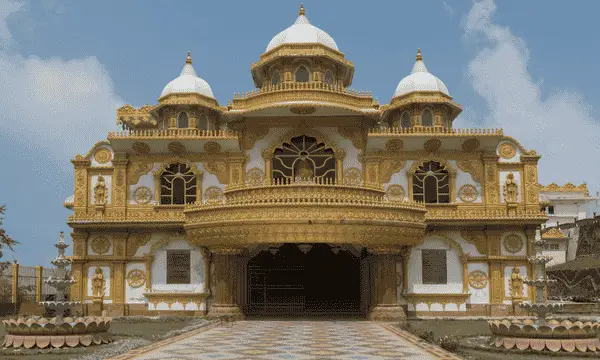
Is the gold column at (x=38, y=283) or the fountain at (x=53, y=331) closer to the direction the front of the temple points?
the fountain

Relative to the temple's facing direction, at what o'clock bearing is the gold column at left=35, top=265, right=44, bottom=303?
The gold column is roughly at 4 o'clock from the temple.

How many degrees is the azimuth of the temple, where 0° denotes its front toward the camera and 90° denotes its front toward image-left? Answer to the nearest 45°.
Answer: approximately 0°

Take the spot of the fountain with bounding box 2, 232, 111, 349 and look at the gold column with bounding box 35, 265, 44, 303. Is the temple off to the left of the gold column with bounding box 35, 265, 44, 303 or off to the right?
right

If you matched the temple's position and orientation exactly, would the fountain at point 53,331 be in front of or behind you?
in front

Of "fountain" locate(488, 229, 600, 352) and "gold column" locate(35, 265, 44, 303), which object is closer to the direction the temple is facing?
the fountain

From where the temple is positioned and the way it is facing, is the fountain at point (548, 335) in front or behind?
in front
